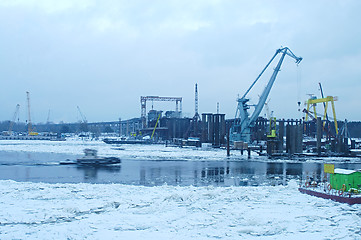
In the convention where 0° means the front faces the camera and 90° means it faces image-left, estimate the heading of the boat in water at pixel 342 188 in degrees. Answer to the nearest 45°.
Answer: approximately 90°
